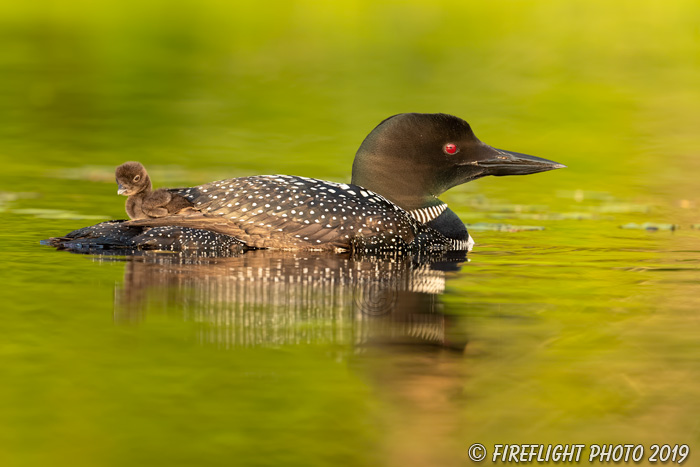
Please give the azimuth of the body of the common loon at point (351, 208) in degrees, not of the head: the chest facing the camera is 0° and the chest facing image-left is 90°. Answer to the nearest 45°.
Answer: approximately 270°

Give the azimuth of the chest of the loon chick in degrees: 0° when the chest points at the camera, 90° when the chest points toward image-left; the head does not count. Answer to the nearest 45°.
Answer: approximately 90°
